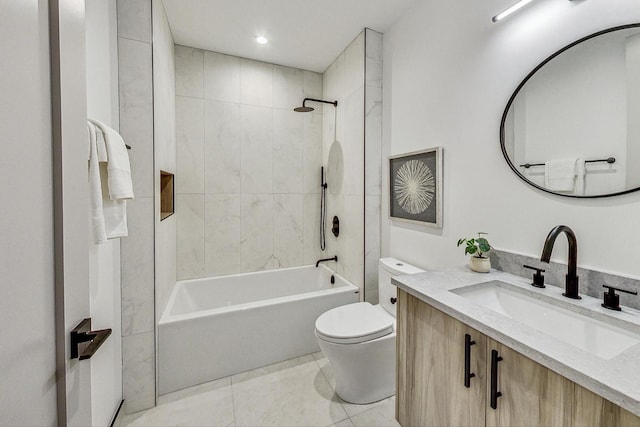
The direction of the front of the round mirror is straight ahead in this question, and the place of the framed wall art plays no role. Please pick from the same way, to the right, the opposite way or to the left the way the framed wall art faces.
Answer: the same way

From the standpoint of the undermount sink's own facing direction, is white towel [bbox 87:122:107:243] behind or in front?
in front

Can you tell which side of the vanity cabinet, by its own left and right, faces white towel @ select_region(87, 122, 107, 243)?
front

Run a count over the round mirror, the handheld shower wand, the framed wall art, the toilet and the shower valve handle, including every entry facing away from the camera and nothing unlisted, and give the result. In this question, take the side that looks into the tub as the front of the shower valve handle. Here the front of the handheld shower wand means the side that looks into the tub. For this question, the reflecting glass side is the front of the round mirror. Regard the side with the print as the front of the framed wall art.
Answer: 0

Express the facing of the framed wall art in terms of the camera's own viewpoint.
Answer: facing the viewer and to the left of the viewer

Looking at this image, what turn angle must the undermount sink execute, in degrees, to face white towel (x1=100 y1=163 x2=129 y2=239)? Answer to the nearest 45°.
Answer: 0° — it already faces it

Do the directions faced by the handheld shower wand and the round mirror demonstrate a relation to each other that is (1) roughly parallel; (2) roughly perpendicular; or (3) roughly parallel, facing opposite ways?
roughly parallel

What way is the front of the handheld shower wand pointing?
to the viewer's left

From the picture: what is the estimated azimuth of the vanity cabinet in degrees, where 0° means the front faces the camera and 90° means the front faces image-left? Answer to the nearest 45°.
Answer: approximately 45°

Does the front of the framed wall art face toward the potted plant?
no

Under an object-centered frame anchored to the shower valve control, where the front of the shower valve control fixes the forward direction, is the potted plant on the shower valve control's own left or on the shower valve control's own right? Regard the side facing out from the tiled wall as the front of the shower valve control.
on the shower valve control's own left

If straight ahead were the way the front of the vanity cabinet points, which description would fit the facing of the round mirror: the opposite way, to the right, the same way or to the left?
the same way

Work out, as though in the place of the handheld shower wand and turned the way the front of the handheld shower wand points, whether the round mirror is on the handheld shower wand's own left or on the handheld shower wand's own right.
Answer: on the handheld shower wand's own left
